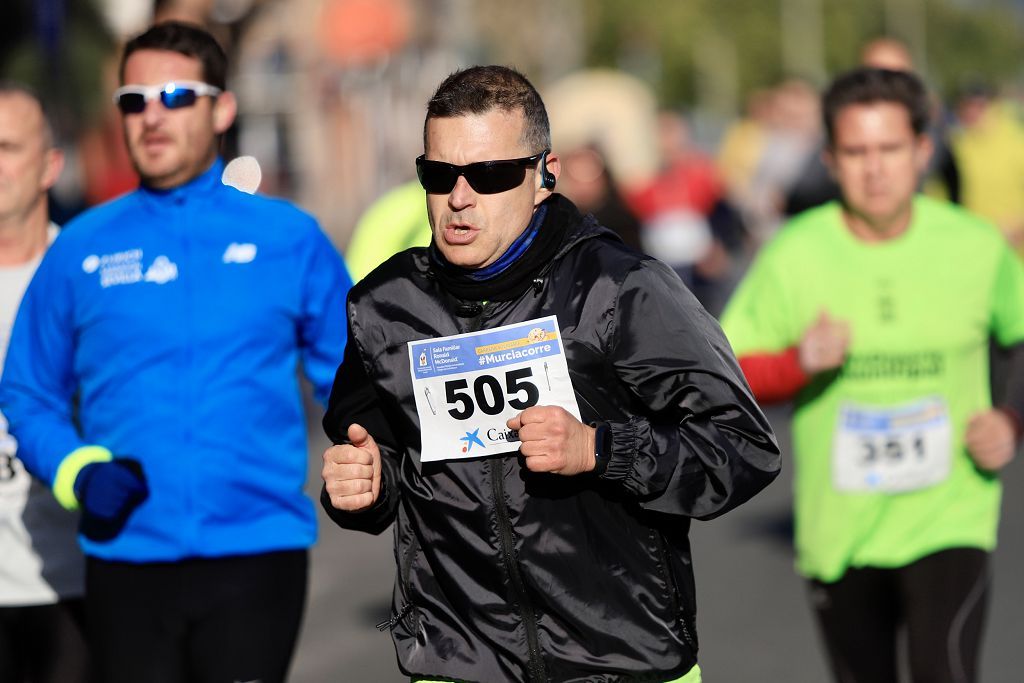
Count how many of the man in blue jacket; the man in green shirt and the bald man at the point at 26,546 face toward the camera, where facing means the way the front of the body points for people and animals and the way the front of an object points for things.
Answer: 3

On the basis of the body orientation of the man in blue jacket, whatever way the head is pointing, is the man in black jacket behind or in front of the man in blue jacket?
in front

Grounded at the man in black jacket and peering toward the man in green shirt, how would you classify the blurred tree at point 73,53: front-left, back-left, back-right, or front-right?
front-left

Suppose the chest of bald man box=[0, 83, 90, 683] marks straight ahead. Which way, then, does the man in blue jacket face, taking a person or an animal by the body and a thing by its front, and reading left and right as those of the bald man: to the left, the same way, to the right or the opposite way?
the same way

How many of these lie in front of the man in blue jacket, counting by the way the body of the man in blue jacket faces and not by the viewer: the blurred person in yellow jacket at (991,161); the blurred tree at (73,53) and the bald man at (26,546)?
0

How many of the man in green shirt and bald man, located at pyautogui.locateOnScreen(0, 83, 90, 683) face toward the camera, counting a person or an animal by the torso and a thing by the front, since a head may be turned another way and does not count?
2

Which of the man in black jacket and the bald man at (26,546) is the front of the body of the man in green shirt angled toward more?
the man in black jacket

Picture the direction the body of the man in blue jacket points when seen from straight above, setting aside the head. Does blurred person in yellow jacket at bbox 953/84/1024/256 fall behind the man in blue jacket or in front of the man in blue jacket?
behind

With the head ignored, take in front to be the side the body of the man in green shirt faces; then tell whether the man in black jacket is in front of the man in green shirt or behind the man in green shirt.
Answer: in front

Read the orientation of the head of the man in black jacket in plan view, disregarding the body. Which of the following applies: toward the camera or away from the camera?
toward the camera

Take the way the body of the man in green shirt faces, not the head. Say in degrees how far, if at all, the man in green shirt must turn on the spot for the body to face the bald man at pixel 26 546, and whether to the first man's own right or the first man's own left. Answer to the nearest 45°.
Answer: approximately 90° to the first man's own right

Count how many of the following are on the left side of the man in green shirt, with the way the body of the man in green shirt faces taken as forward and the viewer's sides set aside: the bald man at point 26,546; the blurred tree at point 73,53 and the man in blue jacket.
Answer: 0

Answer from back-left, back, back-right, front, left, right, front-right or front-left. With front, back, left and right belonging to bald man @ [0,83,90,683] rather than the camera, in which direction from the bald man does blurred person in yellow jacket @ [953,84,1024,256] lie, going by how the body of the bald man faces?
back-left

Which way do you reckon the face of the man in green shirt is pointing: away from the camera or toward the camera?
toward the camera

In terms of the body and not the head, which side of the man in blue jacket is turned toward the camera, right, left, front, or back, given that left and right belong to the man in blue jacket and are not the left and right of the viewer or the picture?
front

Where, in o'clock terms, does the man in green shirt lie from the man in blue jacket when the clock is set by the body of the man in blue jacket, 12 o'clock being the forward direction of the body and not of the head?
The man in green shirt is roughly at 9 o'clock from the man in blue jacket.

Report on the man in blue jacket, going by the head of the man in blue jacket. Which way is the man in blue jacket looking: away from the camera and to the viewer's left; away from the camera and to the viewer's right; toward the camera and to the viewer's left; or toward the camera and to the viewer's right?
toward the camera and to the viewer's left

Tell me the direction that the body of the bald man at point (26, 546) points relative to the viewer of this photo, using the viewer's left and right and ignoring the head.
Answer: facing the viewer

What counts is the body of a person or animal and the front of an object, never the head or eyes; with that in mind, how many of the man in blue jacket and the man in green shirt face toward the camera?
2

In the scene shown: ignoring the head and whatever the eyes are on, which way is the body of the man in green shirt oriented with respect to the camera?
toward the camera
